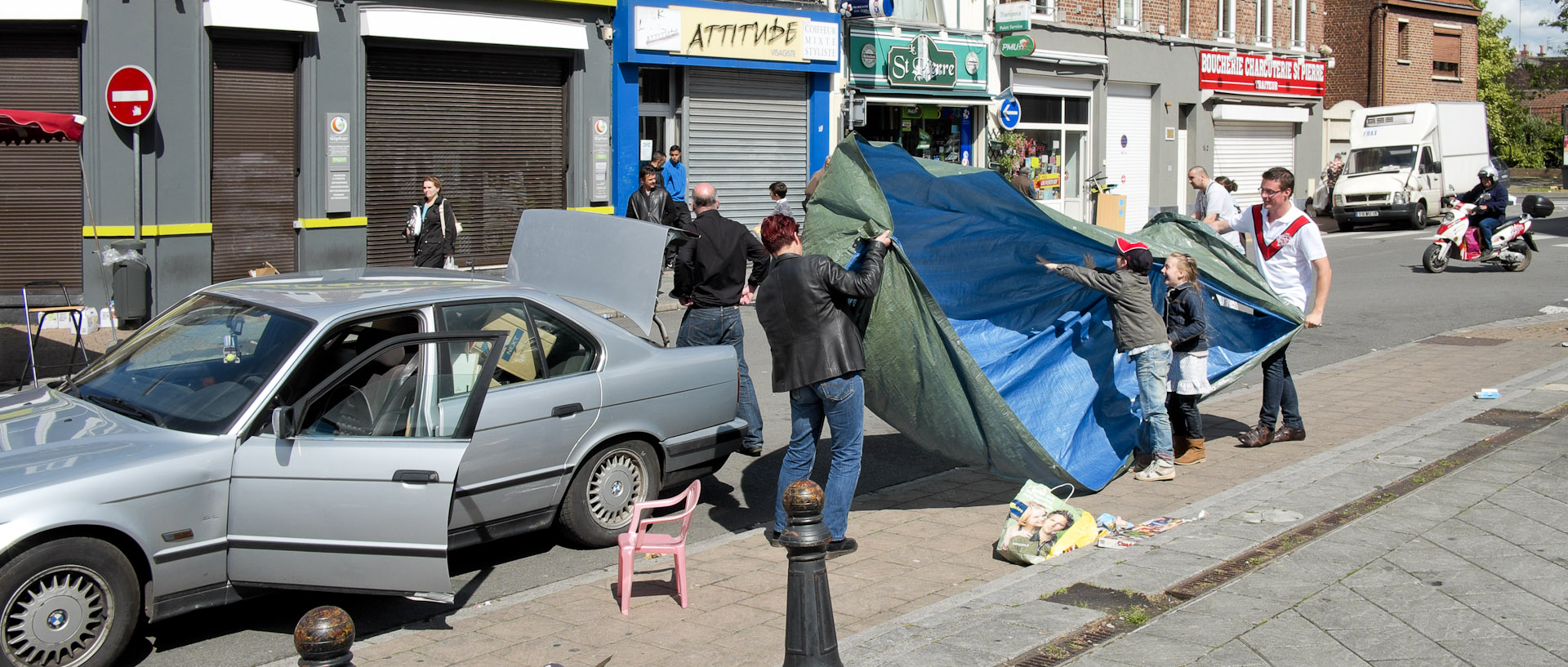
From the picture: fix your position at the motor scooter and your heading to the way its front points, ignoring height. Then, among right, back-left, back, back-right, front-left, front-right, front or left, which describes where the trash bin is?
front-left

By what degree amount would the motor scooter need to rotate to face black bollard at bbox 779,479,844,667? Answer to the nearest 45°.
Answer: approximately 90° to its left

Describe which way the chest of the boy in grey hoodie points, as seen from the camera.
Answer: to the viewer's left

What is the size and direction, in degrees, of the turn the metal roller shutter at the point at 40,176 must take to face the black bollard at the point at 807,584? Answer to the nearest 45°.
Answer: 0° — it already faces it

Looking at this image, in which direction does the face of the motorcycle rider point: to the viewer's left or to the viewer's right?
to the viewer's left

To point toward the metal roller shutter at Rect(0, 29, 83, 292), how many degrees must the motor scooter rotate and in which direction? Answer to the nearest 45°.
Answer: approximately 45° to its left

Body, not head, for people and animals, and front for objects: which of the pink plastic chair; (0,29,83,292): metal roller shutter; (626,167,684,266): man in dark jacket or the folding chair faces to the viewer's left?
the pink plastic chair

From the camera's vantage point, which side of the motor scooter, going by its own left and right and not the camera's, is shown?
left
